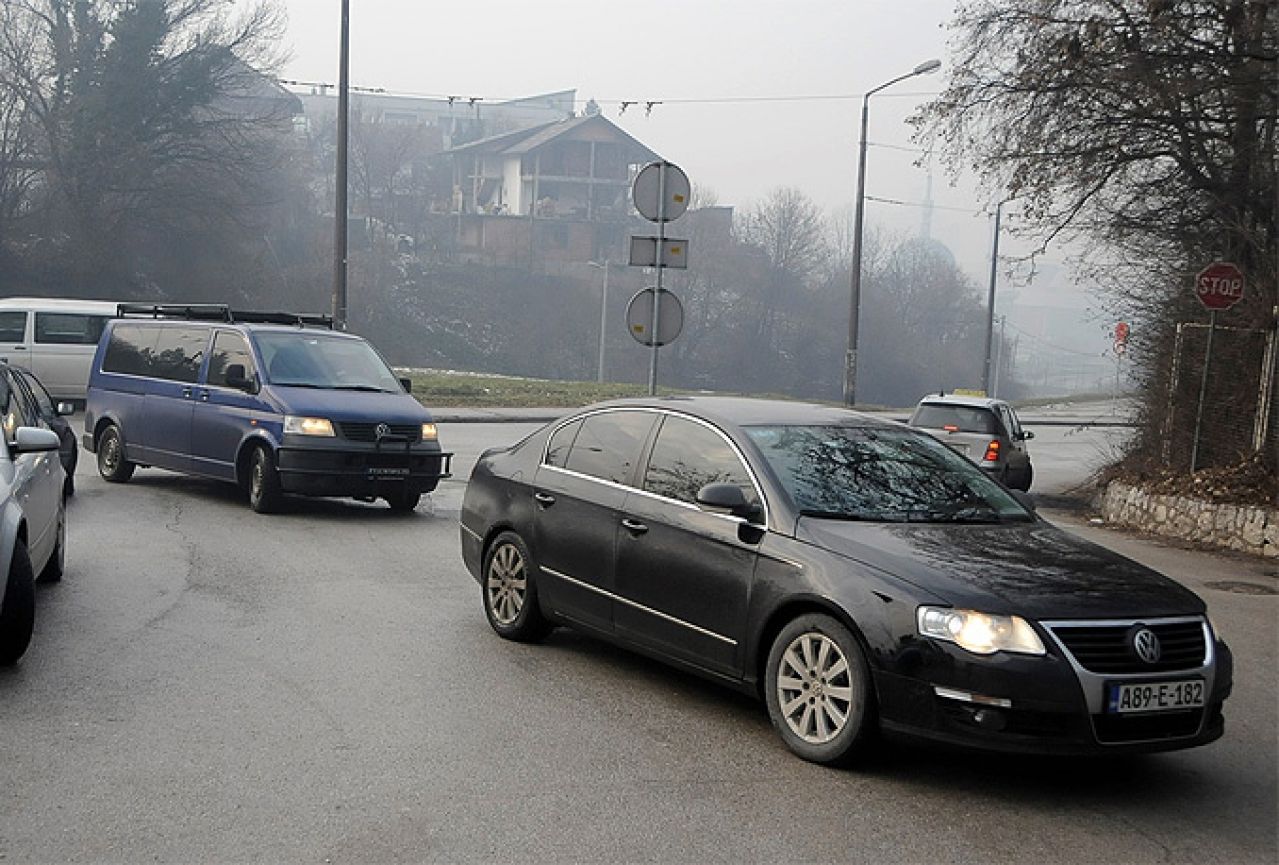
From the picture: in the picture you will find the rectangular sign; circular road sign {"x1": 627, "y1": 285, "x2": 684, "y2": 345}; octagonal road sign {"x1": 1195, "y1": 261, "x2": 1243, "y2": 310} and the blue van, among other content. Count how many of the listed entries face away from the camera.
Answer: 2

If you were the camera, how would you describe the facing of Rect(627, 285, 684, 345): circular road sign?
facing away from the viewer

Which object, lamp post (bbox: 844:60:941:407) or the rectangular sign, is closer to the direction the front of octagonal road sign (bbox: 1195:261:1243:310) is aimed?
the rectangular sign

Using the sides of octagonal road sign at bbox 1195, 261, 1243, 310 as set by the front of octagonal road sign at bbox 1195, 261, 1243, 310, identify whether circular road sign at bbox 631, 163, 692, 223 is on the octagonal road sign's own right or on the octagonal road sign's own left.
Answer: on the octagonal road sign's own right

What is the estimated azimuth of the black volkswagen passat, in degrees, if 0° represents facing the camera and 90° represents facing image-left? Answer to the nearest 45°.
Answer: approximately 315°

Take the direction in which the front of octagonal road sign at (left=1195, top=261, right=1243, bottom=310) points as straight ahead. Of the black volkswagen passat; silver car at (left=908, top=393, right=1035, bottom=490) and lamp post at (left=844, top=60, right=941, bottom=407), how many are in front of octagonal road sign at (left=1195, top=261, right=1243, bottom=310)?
1

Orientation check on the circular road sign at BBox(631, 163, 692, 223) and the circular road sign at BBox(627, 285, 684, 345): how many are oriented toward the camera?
0

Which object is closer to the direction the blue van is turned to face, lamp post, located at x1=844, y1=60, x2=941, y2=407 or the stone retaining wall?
the stone retaining wall

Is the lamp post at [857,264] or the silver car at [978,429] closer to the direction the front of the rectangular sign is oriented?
the lamp post

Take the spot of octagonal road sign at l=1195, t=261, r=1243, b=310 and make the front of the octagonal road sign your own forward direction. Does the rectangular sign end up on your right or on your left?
on your right

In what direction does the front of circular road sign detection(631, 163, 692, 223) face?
away from the camera

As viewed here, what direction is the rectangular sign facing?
away from the camera

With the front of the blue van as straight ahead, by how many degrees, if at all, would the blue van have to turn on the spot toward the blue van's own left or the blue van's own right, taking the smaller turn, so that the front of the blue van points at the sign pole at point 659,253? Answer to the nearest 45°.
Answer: approximately 45° to the blue van's own left

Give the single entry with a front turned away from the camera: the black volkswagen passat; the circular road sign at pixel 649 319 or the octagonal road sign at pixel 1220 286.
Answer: the circular road sign at pixel 649 319

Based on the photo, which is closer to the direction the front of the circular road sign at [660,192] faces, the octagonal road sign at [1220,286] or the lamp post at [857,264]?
the lamp post

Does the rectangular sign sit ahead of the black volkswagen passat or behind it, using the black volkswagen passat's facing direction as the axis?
behind

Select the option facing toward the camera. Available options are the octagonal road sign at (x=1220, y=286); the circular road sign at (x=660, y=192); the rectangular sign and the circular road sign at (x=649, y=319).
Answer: the octagonal road sign at (x=1220, y=286)

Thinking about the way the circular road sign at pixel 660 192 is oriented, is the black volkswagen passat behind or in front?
behind
